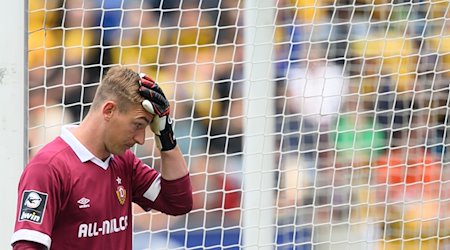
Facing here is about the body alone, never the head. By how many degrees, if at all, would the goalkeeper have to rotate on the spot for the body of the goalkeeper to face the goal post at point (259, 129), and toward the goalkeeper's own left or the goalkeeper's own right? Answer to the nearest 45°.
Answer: approximately 90° to the goalkeeper's own left

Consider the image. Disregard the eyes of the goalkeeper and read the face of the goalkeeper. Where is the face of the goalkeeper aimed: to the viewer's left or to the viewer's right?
to the viewer's right

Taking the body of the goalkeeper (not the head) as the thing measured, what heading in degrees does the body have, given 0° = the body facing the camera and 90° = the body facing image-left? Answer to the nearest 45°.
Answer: approximately 315°

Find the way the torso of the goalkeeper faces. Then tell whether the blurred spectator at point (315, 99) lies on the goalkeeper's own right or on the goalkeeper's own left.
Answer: on the goalkeeper's own left
